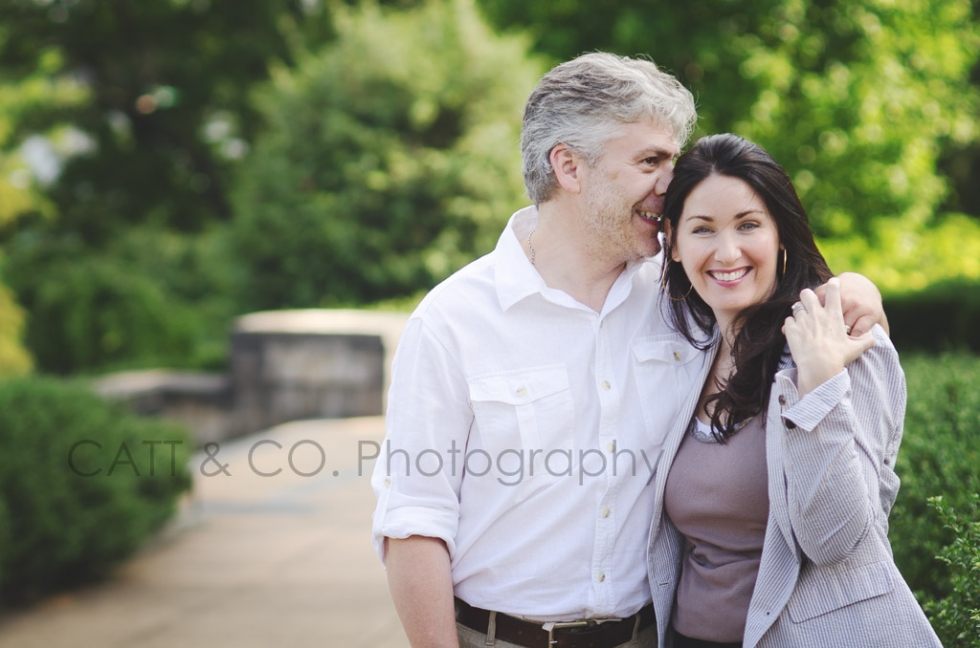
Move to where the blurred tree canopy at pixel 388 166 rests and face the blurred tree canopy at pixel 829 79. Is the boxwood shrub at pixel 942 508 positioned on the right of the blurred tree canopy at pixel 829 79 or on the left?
right

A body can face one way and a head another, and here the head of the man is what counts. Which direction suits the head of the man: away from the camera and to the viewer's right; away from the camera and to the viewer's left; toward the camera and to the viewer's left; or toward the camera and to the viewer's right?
toward the camera and to the viewer's right

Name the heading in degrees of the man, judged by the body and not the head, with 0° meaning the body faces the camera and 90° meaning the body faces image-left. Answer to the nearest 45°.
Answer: approximately 315°

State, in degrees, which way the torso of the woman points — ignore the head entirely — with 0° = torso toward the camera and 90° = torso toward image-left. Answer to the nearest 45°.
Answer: approximately 45°

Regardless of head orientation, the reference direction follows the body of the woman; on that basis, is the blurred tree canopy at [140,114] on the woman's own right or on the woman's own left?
on the woman's own right

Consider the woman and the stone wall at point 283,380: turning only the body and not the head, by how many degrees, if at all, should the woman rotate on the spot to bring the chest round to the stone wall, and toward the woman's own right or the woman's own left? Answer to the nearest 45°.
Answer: approximately 90° to the woman's own right

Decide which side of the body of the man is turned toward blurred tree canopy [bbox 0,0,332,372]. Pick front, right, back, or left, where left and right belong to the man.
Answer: back

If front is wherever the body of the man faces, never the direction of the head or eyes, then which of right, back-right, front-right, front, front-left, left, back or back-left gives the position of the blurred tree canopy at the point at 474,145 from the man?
back-left

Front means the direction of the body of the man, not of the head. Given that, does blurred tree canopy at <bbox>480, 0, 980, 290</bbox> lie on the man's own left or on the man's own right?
on the man's own left
